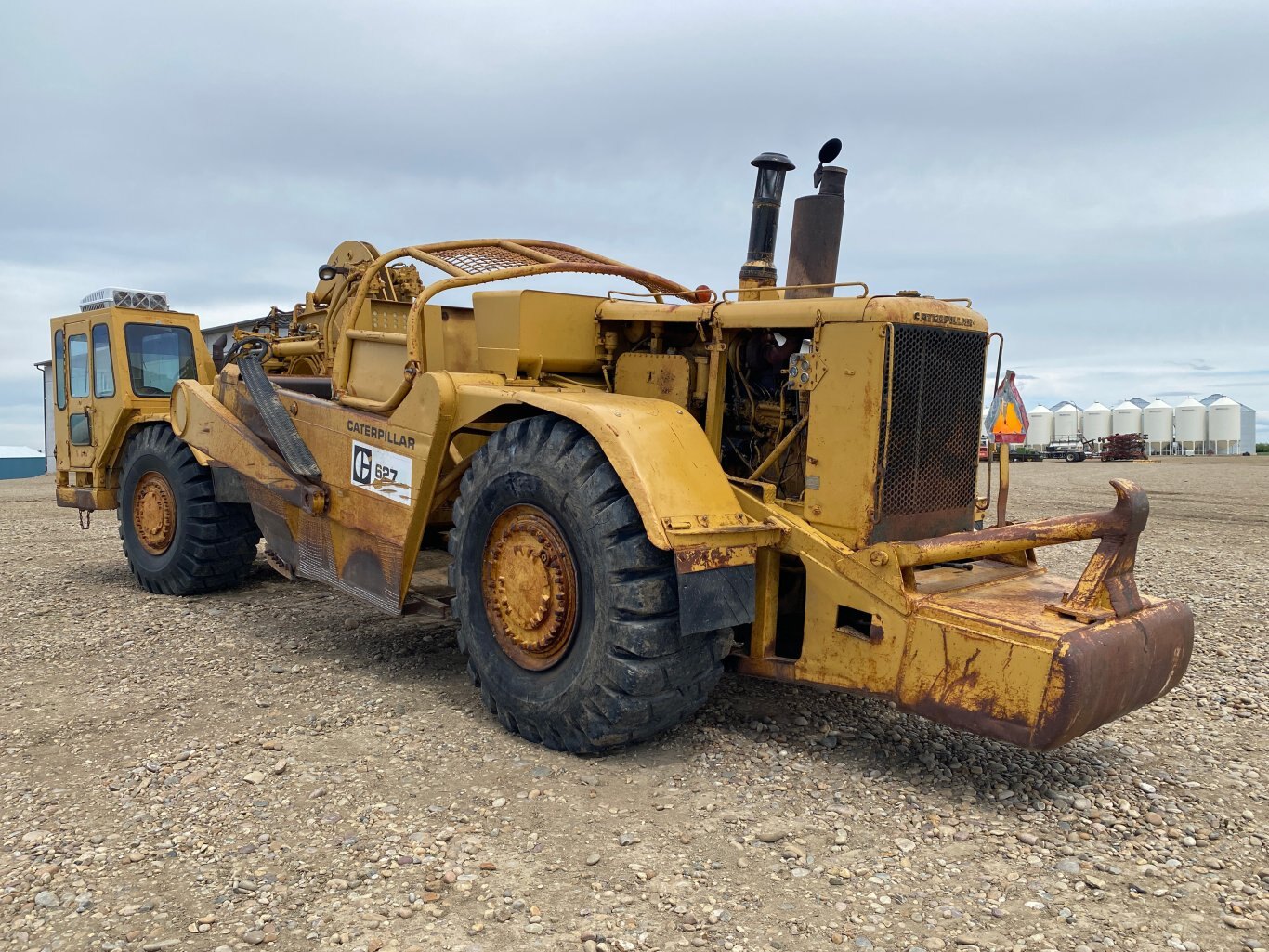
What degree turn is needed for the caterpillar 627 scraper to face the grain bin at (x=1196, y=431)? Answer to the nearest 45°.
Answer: approximately 90° to its right

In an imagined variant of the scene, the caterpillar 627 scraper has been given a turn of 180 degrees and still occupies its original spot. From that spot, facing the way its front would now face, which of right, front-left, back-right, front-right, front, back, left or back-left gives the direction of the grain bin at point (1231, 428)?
left

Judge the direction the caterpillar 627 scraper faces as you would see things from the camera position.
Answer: facing away from the viewer and to the left of the viewer
